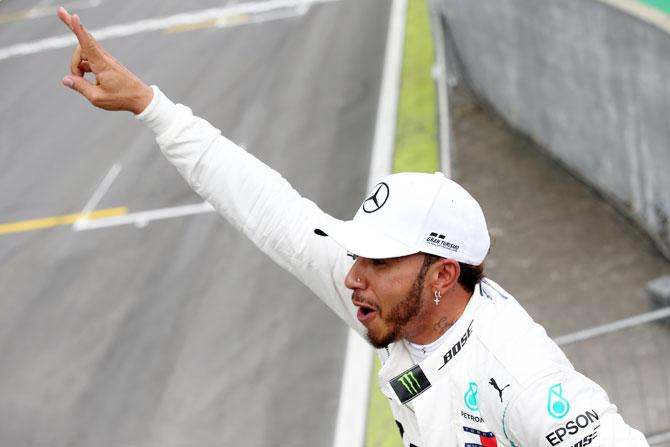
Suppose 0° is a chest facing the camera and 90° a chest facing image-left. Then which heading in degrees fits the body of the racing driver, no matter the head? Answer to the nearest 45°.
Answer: approximately 45°

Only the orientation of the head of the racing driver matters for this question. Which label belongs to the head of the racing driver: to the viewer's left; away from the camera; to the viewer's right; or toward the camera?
to the viewer's left
